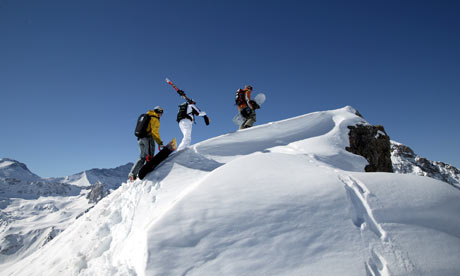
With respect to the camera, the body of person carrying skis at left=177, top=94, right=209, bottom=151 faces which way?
to the viewer's right

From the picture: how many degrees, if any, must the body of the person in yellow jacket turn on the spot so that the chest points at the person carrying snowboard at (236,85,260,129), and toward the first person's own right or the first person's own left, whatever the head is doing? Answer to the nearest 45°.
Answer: approximately 45° to the first person's own left

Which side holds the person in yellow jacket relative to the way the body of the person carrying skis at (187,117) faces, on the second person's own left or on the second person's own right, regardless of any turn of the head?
on the second person's own right

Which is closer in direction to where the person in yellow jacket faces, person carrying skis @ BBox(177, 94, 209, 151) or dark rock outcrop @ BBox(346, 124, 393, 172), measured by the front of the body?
the dark rock outcrop

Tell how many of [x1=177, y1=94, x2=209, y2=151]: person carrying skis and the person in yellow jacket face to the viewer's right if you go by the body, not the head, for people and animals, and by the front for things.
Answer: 2

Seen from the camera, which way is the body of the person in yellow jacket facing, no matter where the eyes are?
to the viewer's right

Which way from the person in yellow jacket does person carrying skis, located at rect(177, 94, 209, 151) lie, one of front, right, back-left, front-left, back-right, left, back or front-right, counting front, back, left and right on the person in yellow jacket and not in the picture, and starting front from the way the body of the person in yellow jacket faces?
front-left

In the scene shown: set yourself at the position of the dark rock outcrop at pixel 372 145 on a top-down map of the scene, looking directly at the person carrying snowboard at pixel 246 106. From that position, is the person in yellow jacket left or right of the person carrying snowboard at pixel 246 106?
left

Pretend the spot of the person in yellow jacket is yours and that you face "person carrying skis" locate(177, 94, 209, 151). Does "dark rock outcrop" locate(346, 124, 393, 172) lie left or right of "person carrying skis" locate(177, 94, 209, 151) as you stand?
right

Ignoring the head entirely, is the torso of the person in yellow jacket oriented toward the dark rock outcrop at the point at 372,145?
yes

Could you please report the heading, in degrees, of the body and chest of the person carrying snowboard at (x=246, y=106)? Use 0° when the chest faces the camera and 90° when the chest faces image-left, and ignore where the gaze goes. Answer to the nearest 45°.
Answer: approximately 270°
